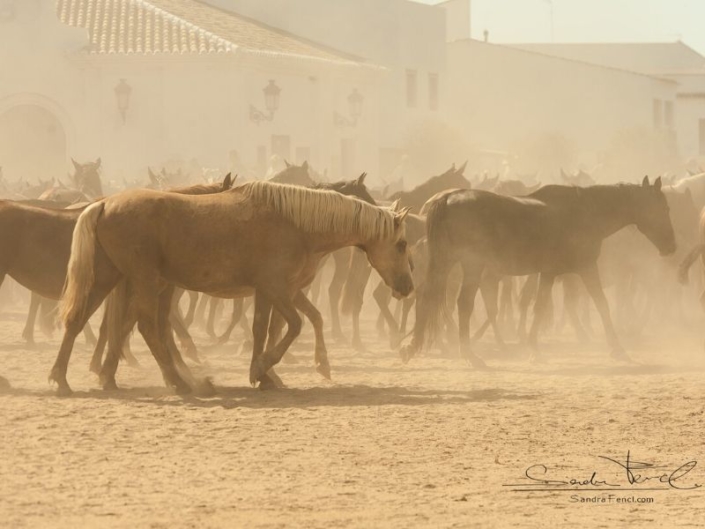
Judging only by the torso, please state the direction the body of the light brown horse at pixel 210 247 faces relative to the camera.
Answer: to the viewer's right

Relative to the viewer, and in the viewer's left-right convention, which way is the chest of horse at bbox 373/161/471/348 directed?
facing to the right of the viewer

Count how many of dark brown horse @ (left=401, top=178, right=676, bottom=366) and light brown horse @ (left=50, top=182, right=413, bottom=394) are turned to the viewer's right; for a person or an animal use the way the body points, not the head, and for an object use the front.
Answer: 2

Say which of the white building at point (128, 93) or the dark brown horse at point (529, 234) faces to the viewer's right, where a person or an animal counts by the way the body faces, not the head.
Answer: the dark brown horse

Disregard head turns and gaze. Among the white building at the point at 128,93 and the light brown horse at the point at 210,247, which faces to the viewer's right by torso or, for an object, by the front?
the light brown horse

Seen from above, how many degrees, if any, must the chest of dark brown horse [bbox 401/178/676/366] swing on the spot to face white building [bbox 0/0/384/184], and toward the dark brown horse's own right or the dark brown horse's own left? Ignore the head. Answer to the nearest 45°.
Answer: approximately 135° to the dark brown horse's own left

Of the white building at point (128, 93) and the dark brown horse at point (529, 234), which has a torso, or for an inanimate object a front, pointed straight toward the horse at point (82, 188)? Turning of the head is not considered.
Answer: the white building

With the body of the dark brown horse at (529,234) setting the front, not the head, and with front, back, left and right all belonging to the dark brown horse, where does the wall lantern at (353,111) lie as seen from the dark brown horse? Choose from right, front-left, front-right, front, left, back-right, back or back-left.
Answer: left

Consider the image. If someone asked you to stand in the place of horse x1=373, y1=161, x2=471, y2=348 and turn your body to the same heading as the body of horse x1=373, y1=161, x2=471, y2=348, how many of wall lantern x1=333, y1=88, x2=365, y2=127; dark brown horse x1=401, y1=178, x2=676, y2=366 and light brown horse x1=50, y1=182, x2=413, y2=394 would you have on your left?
1

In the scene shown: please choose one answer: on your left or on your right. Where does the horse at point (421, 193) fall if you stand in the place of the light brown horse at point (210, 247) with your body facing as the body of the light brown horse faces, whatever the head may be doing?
on your left

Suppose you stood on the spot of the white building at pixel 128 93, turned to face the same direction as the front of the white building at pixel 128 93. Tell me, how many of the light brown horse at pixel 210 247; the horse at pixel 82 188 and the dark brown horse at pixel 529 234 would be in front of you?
3

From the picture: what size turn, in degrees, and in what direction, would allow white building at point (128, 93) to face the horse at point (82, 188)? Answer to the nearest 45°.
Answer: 0° — it already faces it

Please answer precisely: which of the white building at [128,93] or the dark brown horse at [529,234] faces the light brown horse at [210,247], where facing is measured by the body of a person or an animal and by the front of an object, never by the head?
the white building

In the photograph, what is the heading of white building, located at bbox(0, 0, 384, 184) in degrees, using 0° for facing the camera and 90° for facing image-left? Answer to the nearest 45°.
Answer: approximately 0°

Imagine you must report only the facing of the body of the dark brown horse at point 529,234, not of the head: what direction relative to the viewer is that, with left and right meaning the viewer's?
facing to the right of the viewer

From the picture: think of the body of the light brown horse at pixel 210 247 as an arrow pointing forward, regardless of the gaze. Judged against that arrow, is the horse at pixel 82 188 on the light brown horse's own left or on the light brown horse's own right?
on the light brown horse's own left
